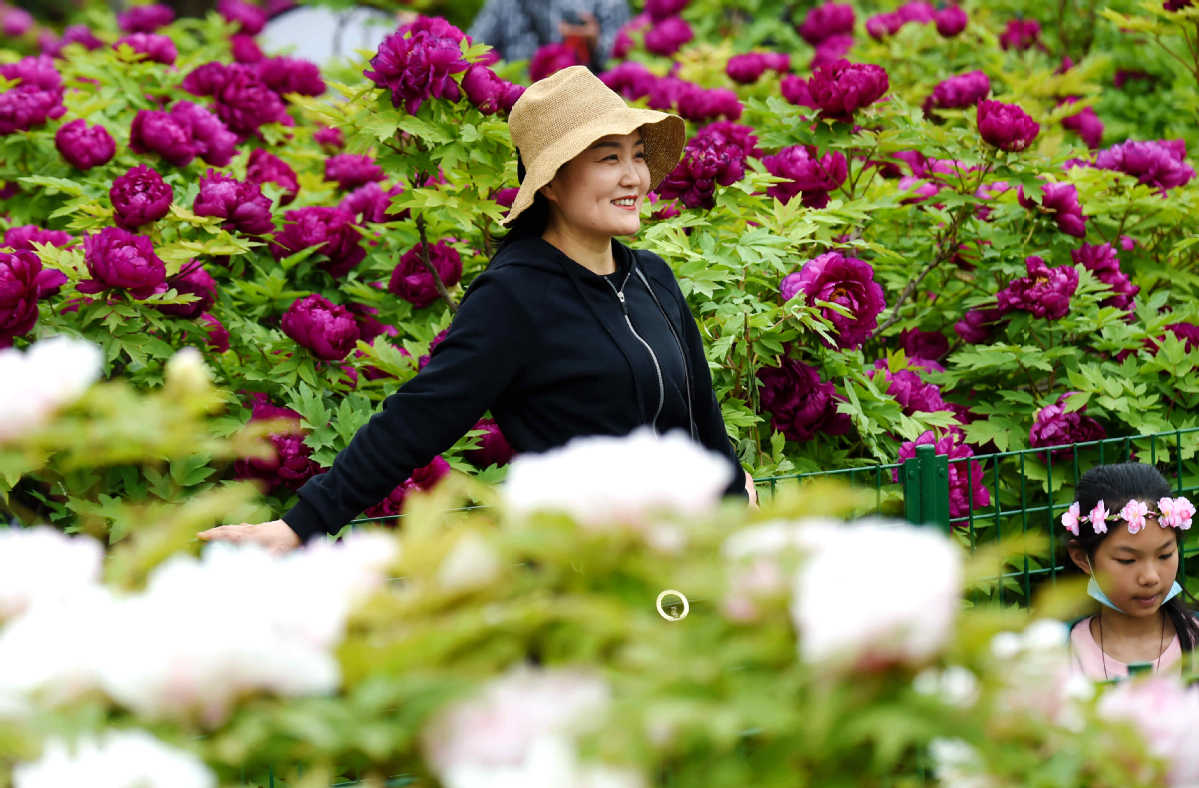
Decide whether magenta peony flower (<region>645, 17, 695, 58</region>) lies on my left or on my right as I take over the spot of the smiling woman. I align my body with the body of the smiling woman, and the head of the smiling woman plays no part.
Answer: on my left

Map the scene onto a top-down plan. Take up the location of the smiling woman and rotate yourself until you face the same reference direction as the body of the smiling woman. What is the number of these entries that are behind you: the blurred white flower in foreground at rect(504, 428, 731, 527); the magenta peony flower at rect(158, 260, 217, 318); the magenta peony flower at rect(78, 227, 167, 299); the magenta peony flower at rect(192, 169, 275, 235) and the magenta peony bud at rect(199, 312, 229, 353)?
4

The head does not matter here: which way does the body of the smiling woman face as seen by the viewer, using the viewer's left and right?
facing the viewer and to the right of the viewer

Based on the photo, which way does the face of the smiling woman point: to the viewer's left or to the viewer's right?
to the viewer's right

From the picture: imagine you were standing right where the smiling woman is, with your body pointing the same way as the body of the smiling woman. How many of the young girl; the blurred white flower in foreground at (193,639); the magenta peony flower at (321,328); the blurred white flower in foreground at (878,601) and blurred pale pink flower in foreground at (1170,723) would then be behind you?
1

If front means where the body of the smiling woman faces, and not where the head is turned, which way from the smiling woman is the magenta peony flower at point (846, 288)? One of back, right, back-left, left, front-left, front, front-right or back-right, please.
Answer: left

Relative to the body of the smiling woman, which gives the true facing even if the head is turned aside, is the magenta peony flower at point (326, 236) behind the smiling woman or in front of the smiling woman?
behind

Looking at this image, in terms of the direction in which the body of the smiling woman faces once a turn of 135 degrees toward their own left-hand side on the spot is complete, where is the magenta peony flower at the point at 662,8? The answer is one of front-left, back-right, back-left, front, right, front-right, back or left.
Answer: front

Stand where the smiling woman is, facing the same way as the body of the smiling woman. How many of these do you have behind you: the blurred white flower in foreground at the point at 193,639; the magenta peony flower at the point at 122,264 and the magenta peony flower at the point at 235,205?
2

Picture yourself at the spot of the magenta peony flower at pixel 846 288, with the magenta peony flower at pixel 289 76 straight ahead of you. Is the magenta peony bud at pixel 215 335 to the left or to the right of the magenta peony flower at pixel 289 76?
left

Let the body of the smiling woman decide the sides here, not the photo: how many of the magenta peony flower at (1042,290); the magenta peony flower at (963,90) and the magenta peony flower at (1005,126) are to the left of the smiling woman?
3

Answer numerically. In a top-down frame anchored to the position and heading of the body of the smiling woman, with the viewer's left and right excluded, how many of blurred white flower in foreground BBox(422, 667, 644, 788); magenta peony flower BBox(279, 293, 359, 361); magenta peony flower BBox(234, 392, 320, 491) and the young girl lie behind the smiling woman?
2

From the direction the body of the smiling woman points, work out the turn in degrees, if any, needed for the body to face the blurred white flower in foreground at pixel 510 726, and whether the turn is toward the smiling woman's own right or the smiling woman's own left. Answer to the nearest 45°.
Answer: approximately 45° to the smiling woman's own right

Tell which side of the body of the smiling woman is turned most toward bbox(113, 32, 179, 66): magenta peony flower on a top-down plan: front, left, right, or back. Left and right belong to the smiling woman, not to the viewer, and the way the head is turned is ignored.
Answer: back
